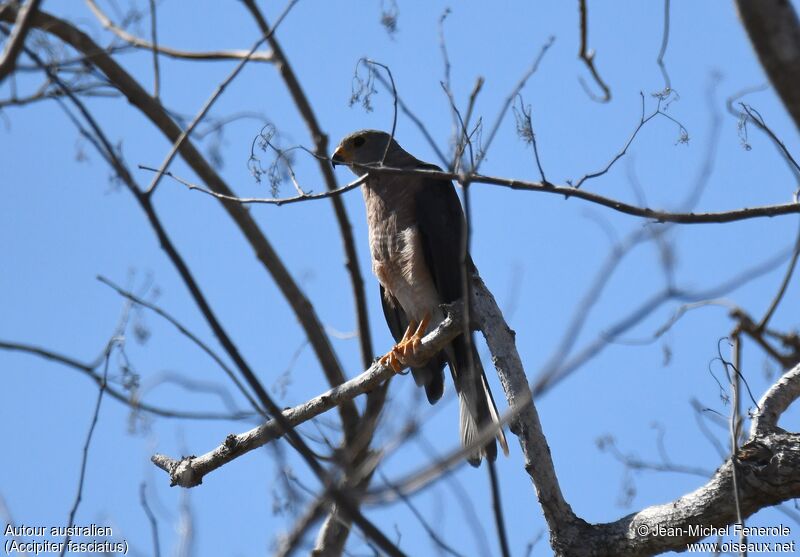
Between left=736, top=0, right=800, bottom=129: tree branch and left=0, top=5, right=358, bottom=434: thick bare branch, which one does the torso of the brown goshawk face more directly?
the thick bare branch

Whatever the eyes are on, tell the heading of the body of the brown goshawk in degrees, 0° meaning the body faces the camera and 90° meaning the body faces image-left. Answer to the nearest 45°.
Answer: approximately 45°

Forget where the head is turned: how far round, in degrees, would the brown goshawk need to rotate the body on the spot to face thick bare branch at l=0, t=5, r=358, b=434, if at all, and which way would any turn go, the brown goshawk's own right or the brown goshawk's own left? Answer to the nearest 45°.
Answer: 0° — it already faces it
